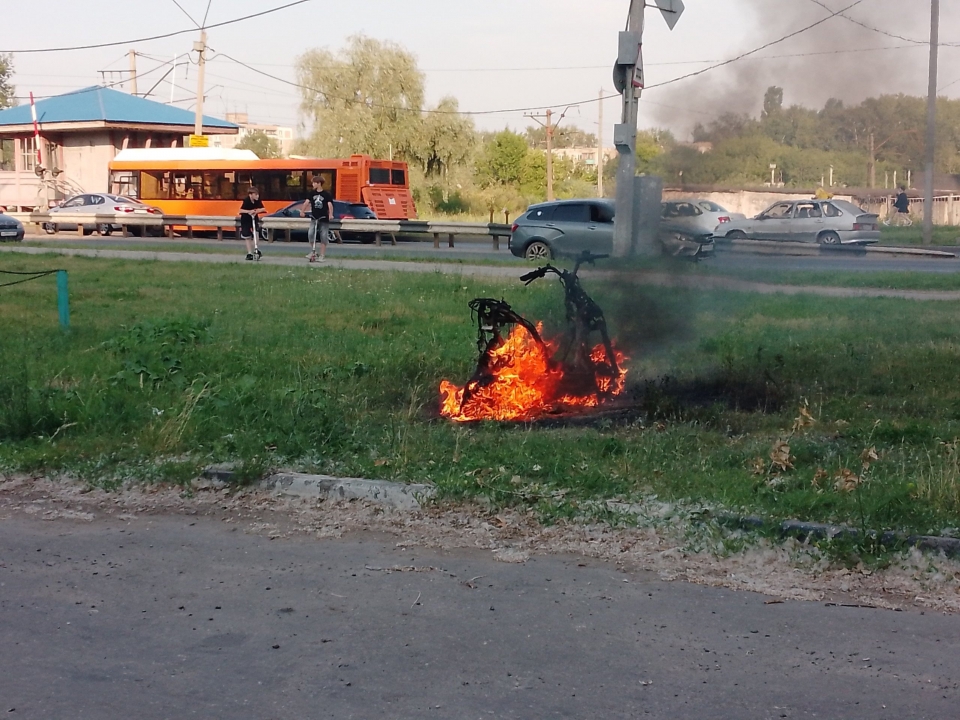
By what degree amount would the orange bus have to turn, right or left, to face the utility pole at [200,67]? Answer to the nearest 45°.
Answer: approximately 45° to its right

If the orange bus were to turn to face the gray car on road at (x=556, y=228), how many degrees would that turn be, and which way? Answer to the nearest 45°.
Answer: approximately 135° to its left

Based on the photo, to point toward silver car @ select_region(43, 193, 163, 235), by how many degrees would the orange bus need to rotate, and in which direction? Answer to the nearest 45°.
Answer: approximately 45° to its left

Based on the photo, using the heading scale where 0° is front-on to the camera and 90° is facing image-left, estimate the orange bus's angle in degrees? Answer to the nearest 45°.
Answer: approximately 135°

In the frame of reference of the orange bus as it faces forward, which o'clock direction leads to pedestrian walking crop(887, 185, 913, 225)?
The pedestrian walking is roughly at 7 o'clock from the orange bus.

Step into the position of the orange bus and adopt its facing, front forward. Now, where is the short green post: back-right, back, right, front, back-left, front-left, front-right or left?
back-left

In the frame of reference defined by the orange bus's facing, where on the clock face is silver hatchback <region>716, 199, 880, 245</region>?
The silver hatchback is roughly at 7 o'clock from the orange bus.

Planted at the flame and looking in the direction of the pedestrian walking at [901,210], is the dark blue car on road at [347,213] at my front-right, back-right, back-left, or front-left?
front-left

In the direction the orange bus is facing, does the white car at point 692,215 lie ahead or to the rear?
to the rear

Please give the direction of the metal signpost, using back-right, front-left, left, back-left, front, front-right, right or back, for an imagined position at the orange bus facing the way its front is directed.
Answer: back-left
